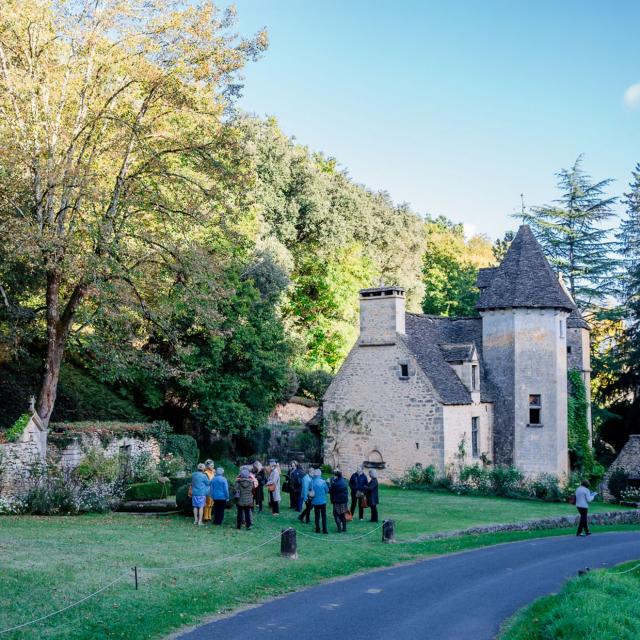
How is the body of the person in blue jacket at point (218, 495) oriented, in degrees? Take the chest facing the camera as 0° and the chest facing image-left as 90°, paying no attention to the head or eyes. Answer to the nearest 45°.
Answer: approximately 180°

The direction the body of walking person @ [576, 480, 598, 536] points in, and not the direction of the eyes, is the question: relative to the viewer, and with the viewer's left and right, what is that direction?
facing away from the viewer and to the right of the viewer

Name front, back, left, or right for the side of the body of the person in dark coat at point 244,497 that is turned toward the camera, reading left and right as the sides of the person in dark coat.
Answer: back

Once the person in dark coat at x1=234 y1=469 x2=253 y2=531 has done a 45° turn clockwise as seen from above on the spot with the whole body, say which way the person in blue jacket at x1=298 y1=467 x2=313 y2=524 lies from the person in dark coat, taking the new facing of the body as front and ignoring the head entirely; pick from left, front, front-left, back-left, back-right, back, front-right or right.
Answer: front

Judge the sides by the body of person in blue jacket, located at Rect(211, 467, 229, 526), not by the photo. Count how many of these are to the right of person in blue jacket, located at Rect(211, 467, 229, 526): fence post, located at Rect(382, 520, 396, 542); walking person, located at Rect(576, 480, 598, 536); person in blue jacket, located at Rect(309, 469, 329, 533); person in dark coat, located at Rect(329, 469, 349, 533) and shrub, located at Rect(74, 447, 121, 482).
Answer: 4

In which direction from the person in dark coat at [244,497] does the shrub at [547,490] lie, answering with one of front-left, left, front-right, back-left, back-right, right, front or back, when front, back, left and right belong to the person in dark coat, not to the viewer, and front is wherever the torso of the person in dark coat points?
front-right

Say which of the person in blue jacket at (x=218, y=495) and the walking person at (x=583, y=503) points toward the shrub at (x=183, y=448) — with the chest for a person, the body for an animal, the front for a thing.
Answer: the person in blue jacket

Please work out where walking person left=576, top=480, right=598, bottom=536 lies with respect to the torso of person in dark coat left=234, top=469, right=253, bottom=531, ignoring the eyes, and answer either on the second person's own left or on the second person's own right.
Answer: on the second person's own right

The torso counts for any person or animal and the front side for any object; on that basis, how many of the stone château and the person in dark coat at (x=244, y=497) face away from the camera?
1

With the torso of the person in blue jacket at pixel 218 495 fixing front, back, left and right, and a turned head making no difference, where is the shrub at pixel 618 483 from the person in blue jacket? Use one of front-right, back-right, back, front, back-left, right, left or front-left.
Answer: front-right
